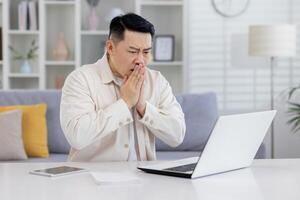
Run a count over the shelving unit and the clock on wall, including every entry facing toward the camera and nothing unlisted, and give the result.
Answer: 2

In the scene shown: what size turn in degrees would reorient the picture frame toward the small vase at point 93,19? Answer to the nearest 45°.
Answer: approximately 90° to its right

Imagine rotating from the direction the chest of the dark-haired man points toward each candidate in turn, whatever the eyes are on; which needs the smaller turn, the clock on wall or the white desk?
the white desk

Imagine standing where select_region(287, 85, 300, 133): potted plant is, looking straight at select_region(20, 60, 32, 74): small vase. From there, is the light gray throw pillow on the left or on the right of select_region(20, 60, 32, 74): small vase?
left

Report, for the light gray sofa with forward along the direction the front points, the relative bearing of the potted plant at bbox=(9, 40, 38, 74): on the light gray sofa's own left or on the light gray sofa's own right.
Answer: on the light gray sofa's own right

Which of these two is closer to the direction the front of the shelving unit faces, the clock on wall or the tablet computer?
the tablet computer

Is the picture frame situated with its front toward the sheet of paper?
yes

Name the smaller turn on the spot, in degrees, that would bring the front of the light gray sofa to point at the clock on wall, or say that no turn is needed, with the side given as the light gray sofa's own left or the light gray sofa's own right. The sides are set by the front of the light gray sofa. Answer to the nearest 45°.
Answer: approximately 135° to the light gray sofa's own left

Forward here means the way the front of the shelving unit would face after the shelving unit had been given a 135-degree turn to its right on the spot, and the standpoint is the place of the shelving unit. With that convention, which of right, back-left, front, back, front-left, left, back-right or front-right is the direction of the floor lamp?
back

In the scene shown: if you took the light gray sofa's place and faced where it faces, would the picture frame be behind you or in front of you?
behind

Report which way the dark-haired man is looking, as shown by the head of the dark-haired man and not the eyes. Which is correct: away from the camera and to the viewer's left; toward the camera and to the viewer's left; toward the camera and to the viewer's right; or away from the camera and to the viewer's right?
toward the camera and to the viewer's right

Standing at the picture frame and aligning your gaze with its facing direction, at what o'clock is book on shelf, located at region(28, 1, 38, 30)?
The book on shelf is roughly at 3 o'clock from the picture frame.

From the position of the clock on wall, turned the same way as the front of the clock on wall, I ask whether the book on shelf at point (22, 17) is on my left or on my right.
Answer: on my right

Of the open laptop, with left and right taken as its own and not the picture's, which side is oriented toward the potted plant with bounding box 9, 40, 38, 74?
front

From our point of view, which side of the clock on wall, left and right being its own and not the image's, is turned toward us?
front

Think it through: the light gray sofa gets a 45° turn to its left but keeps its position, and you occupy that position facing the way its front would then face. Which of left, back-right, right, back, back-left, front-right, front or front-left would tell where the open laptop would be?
front-right

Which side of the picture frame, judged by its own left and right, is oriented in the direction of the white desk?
front

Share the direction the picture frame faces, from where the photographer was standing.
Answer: facing the viewer

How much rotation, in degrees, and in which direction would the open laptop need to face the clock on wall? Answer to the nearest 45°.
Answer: approximately 45° to its right
